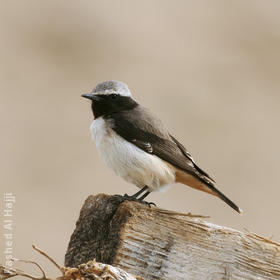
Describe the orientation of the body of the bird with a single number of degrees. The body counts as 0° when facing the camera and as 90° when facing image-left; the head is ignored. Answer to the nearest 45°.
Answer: approximately 90°
